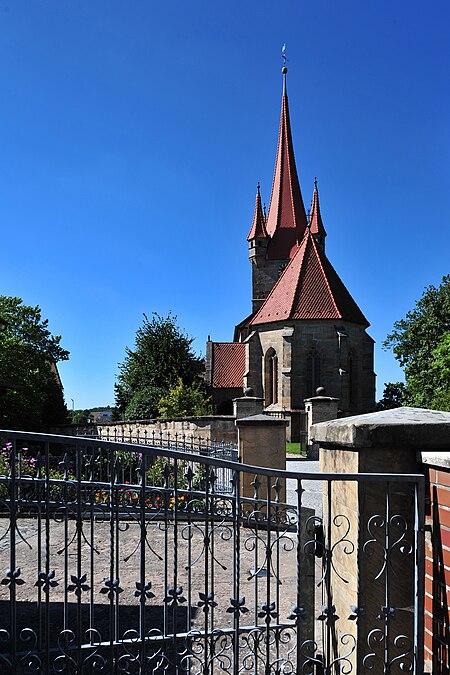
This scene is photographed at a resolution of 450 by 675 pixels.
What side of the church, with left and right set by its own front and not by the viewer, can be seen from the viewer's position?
back

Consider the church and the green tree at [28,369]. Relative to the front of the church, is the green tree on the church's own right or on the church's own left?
on the church's own left

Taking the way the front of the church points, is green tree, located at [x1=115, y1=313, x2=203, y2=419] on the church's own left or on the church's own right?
on the church's own left

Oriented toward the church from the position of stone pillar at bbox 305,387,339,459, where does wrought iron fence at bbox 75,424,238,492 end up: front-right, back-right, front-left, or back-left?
back-left

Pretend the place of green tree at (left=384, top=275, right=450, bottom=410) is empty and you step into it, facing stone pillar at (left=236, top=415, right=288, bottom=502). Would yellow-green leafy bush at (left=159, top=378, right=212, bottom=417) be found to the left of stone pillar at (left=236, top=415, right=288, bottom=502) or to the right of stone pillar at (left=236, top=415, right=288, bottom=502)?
right
